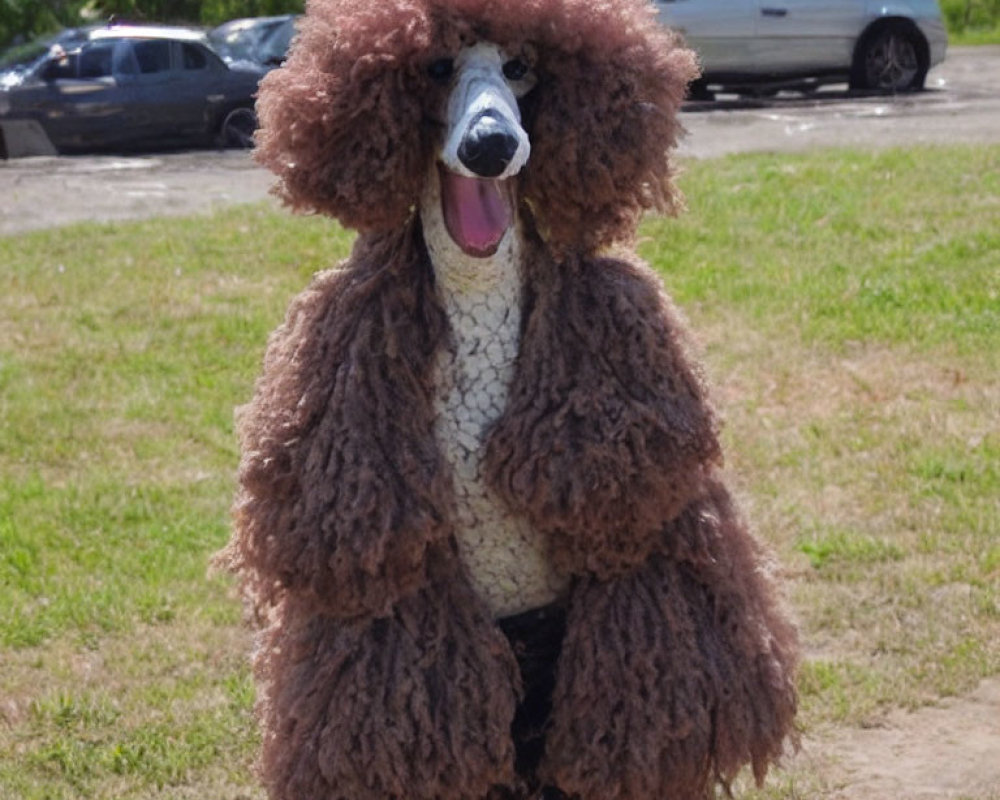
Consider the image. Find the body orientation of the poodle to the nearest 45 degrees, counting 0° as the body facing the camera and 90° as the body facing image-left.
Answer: approximately 0°

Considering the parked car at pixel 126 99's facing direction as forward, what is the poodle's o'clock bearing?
The poodle is roughly at 9 o'clock from the parked car.

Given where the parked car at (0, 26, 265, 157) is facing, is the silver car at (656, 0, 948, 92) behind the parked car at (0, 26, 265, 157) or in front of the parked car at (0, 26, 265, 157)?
behind

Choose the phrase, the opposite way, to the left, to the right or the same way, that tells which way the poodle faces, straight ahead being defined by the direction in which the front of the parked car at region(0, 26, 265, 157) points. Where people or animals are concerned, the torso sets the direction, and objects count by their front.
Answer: to the left

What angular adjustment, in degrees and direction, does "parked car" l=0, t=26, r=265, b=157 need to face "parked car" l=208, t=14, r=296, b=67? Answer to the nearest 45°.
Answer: approximately 135° to its right

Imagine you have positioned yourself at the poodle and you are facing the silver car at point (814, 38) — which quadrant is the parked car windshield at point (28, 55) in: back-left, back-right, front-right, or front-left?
front-left

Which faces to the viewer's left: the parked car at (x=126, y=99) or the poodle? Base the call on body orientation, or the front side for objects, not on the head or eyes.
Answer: the parked car

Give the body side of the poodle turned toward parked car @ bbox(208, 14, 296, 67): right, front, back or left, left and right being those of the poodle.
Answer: back

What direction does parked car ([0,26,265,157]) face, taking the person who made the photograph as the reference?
facing to the left of the viewer

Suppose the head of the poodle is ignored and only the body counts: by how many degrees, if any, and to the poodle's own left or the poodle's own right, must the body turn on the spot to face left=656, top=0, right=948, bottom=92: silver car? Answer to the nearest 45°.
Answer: approximately 180°

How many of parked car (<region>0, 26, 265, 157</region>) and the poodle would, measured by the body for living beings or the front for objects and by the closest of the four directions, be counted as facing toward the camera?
1
